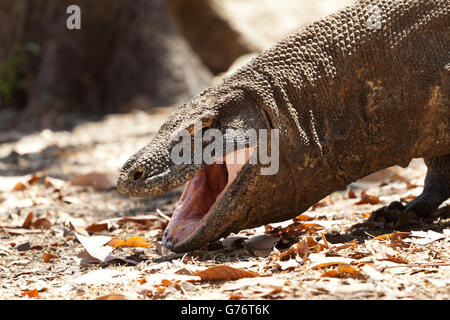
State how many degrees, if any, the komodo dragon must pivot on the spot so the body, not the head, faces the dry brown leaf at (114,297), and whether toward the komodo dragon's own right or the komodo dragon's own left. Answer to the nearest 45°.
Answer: approximately 45° to the komodo dragon's own left

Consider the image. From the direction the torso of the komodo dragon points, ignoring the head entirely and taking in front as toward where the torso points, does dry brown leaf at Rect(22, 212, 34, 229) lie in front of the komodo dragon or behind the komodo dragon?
in front

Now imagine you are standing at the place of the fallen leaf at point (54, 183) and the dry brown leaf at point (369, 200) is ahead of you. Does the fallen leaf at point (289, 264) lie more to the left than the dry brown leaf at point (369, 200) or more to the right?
right

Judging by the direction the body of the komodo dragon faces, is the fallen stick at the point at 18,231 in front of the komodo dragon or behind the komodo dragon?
in front

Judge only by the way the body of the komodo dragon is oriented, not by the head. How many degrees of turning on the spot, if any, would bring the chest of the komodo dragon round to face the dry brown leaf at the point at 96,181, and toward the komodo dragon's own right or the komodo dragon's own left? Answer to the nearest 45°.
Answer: approximately 45° to the komodo dragon's own right

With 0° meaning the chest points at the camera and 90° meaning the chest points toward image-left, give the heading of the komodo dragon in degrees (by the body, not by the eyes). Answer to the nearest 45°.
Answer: approximately 90°

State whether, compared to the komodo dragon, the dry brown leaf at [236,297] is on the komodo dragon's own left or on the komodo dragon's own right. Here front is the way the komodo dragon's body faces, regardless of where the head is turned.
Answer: on the komodo dragon's own left

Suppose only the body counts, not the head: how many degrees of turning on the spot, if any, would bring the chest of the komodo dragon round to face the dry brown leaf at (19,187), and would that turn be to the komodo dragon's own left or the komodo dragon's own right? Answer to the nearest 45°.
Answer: approximately 45° to the komodo dragon's own right

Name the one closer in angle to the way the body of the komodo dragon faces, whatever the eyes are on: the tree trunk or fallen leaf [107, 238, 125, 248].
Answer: the fallen leaf

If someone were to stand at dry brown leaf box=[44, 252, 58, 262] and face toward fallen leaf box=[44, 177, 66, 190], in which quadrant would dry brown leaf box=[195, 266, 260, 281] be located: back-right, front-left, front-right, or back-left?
back-right
